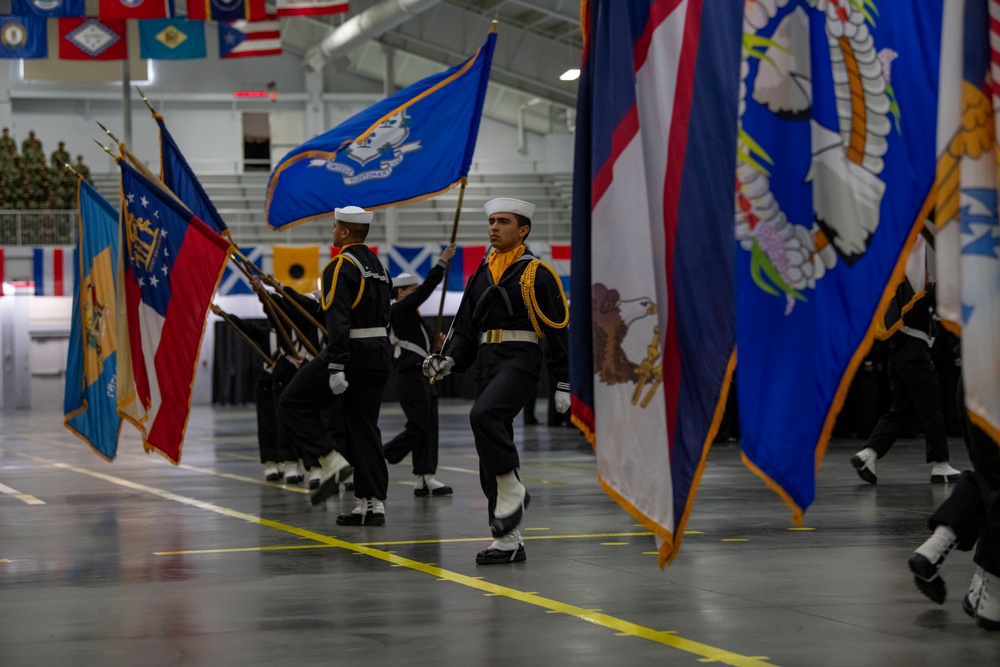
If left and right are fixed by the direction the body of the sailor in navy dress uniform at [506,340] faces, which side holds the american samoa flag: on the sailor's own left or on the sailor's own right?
on the sailor's own left

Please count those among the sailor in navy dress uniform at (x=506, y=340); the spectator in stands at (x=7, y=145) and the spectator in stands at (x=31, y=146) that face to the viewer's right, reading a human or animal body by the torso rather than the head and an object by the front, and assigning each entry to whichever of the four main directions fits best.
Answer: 0

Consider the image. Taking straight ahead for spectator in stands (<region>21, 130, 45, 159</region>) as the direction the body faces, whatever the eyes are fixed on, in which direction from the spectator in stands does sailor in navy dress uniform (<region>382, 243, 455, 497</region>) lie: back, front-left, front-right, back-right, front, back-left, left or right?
front

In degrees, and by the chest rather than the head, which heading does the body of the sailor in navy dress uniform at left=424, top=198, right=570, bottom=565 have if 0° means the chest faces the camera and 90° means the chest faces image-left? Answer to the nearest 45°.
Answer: approximately 45°

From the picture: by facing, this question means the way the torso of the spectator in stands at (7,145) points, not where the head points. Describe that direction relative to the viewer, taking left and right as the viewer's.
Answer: facing the viewer

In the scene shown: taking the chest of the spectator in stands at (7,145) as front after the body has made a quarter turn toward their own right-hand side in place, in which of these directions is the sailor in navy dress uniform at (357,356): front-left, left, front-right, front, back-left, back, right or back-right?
left

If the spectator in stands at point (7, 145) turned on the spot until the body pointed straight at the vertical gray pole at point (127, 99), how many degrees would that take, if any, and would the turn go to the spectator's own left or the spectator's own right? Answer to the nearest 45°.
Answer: approximately 45° to the spectator's own left

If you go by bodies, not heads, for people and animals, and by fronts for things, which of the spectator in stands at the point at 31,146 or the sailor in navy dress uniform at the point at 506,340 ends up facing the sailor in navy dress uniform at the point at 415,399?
the spectator in stands
